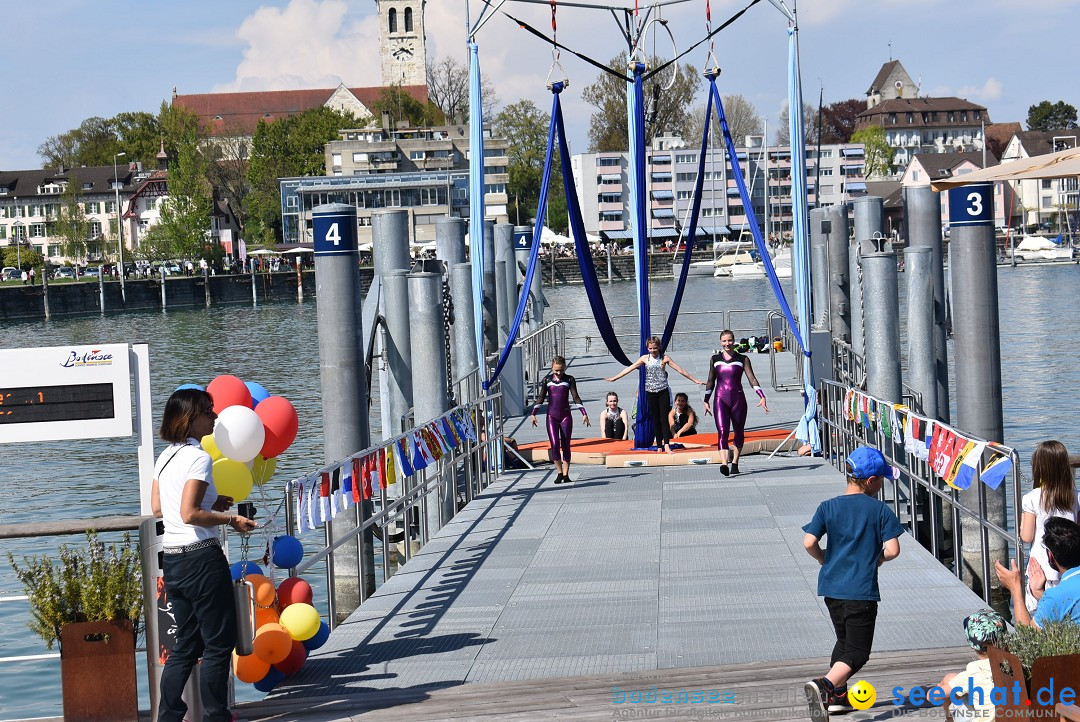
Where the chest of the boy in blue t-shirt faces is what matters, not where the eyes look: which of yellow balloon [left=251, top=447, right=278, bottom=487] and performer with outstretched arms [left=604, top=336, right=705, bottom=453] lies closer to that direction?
the performer with outstretched arms

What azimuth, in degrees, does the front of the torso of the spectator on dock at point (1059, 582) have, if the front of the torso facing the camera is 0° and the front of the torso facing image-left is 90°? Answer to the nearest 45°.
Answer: approximately 135°

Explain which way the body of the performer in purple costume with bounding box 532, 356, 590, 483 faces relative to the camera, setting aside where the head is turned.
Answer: toward the camera

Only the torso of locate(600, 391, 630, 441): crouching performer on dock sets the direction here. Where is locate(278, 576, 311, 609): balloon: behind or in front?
in front

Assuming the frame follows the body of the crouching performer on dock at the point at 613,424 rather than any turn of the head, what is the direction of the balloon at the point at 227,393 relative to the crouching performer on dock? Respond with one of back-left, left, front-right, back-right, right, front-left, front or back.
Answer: front

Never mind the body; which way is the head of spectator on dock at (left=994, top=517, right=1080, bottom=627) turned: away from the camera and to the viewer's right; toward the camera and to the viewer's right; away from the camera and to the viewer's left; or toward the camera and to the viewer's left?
away from the camera and to the viewer's left

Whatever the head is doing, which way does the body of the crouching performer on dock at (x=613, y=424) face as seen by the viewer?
toward the camera

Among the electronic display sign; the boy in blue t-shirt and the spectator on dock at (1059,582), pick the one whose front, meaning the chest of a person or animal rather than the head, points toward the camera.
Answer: the electronic display sign

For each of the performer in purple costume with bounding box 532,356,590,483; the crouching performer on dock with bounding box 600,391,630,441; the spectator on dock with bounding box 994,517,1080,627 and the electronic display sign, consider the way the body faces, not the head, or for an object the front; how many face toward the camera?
3

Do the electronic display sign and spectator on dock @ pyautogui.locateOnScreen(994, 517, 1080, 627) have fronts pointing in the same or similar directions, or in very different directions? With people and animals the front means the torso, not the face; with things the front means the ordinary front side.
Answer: very different directions

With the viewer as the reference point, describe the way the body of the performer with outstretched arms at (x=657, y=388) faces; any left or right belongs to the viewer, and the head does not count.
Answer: facing the viewer

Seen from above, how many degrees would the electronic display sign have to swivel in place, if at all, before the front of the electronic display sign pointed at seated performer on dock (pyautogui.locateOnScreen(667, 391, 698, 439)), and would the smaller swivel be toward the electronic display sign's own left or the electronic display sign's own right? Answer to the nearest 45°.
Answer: approximately 135° to the electronic display sign's own left

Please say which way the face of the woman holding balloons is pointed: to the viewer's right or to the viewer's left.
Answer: to the viewer's right

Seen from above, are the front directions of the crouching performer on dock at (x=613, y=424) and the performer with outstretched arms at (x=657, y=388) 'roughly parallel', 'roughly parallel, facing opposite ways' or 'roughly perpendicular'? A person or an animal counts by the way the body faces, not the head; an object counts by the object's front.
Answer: roughly parallel

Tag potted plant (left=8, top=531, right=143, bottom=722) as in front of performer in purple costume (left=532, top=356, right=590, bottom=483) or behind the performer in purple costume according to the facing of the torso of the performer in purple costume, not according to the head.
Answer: in front
